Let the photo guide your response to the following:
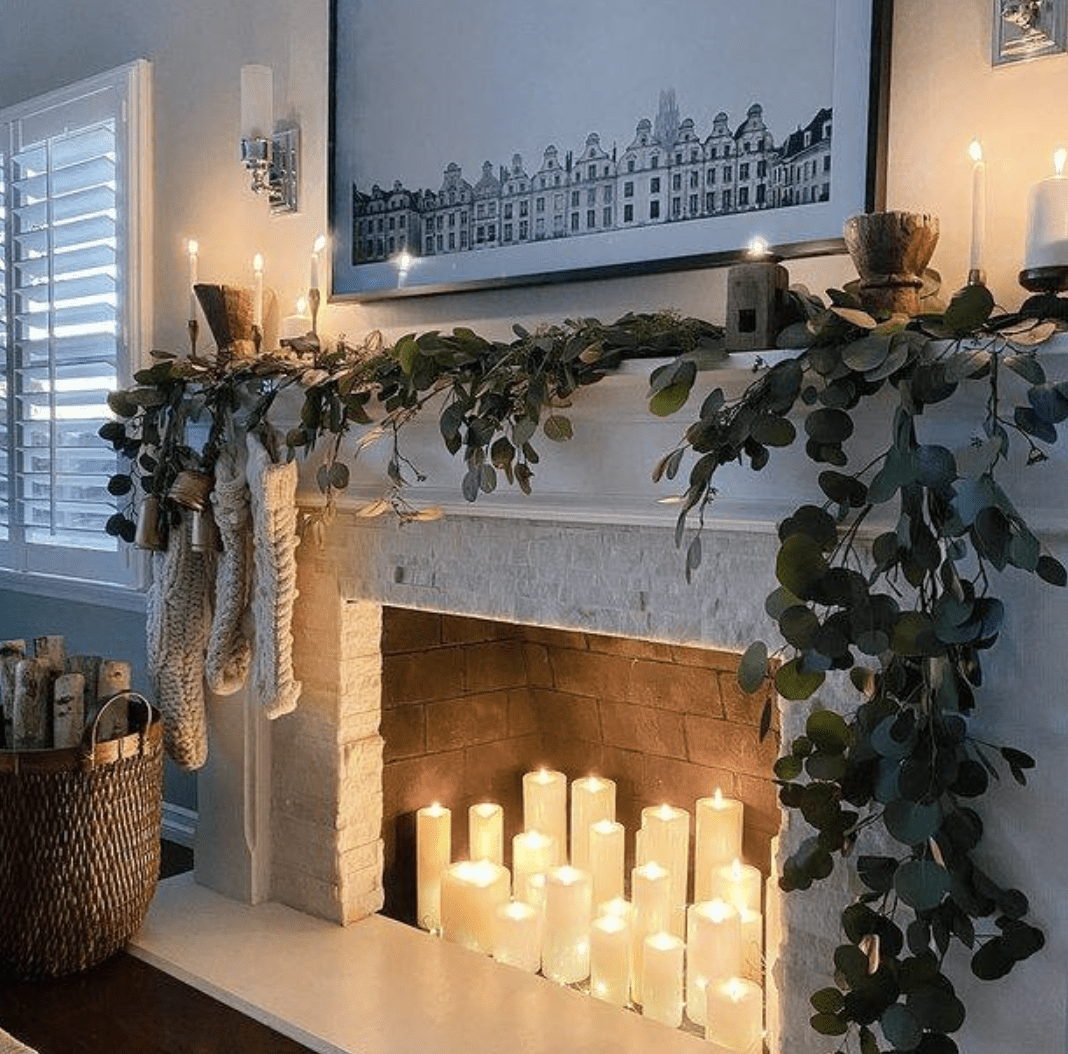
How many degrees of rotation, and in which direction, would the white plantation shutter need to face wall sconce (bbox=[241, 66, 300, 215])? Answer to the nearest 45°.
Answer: approximately 90° to its left

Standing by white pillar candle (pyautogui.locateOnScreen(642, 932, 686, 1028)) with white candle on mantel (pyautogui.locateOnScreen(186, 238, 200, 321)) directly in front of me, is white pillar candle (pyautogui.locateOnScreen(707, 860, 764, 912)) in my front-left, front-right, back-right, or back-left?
back-right

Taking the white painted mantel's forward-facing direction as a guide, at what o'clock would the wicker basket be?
The wicker basket is roughly at 2 o'clock from the white painted mantel.

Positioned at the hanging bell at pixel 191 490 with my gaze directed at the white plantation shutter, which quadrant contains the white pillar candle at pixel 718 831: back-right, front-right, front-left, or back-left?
back-right
